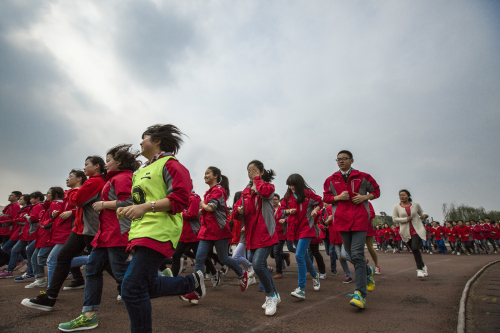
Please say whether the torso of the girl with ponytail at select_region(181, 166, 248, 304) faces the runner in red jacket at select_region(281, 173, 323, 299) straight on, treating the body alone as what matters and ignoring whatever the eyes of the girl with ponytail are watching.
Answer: no

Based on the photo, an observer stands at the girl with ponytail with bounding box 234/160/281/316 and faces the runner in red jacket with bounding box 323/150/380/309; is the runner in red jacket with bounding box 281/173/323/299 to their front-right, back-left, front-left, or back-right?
front-left

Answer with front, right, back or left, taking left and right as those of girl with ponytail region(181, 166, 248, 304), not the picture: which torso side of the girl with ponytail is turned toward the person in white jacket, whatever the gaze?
back

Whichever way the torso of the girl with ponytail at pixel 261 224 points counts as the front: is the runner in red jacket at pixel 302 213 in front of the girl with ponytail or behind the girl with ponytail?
behind

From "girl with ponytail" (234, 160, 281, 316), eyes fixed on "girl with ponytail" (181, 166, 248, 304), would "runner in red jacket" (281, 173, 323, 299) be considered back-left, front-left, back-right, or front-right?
front-right

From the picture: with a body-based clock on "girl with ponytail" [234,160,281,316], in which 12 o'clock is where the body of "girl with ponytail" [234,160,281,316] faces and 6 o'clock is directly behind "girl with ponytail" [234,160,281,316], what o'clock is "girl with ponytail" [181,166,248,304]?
"girl with ponytail" [181,166,248,304] is roughly at 3 o'clock from "girl with ponytail" [234,160,281,316].

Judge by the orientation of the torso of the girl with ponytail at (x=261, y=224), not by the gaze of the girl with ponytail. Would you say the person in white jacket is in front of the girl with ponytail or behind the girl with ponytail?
behind

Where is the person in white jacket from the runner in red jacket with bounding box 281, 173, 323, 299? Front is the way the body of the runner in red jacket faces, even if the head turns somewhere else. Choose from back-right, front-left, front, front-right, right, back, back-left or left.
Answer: back

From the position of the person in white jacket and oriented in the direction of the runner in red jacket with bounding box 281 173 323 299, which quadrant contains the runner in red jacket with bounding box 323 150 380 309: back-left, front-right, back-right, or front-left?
front-left

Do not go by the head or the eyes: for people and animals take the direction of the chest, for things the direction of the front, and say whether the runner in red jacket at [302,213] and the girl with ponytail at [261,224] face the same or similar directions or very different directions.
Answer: same or similar directions

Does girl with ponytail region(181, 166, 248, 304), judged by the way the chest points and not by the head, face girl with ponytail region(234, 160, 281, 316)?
no

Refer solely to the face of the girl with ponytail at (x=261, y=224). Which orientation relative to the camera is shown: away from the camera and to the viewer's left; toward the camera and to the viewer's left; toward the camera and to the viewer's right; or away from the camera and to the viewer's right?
toward the camera and to the viewer's left

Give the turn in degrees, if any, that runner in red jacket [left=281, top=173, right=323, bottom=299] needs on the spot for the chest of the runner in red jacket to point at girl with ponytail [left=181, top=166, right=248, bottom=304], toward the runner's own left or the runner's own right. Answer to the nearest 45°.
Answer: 0° — they already face them

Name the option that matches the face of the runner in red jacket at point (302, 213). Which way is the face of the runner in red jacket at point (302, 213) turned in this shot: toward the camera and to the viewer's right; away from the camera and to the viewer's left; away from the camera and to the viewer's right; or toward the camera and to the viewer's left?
toward the camera and to the viewer's left

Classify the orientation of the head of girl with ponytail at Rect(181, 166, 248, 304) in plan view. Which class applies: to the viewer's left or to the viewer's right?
to the viewer's left

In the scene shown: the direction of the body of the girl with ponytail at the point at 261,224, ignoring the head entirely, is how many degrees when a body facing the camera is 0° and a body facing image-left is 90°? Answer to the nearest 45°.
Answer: approximately 45°

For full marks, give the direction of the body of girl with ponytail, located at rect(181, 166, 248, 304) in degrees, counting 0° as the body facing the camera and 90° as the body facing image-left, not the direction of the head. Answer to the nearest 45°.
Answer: approximately 90°

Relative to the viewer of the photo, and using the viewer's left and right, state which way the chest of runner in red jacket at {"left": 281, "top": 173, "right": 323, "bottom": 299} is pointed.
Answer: facing the viewer and to the left of the viewer
